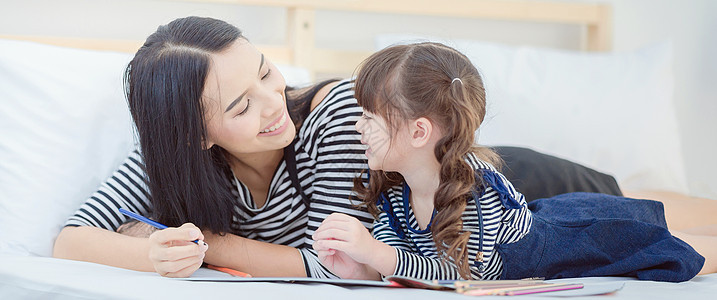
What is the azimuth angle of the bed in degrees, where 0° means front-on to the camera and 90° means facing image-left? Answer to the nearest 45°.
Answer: approximately 0°
